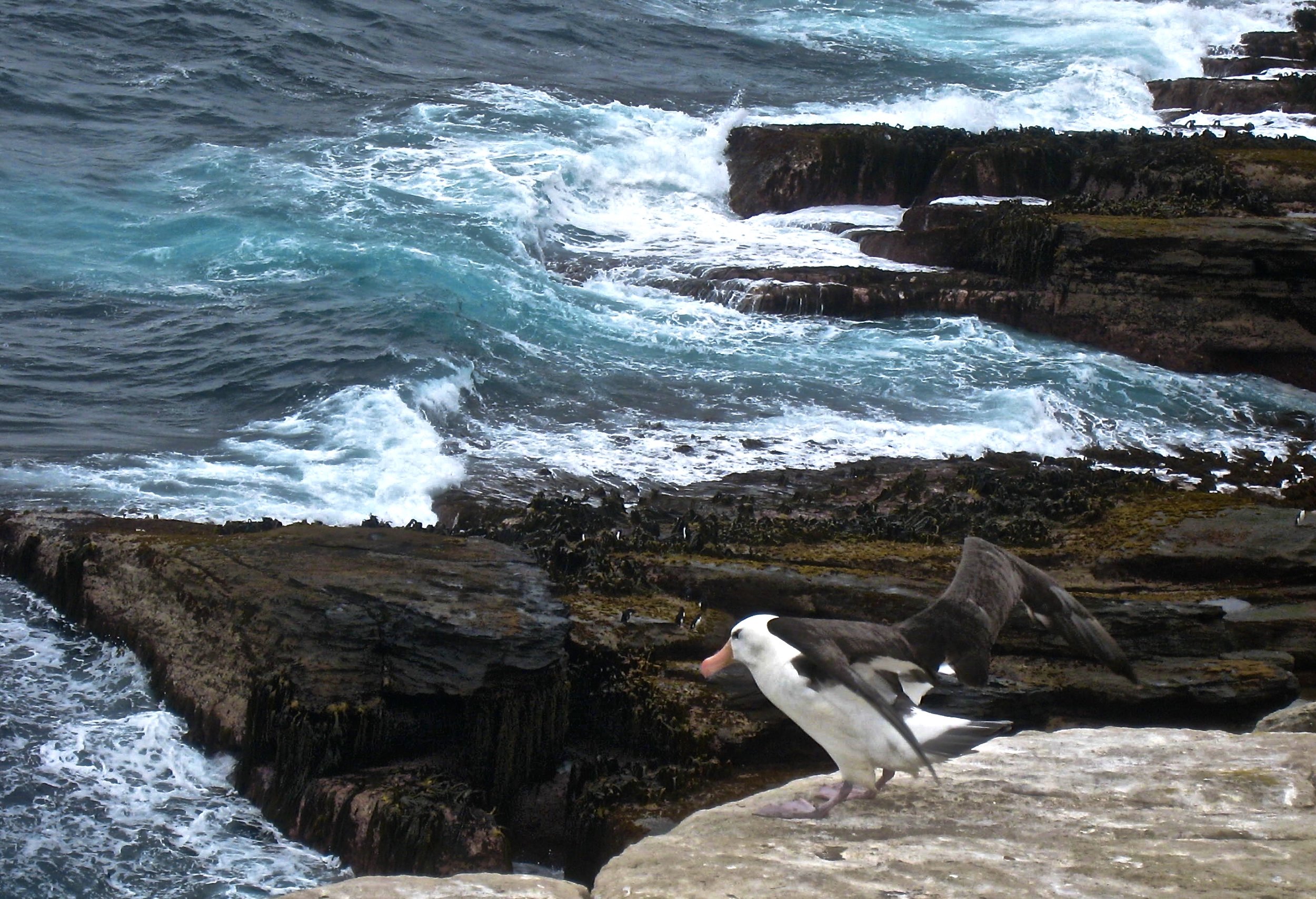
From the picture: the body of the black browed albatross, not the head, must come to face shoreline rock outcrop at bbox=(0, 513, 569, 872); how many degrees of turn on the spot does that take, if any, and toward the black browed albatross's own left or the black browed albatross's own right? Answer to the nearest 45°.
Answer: approximately 45° to the black browed albatross's own right

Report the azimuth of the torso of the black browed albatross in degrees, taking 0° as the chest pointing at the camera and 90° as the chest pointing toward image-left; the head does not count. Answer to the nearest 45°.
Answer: approximately 90°
